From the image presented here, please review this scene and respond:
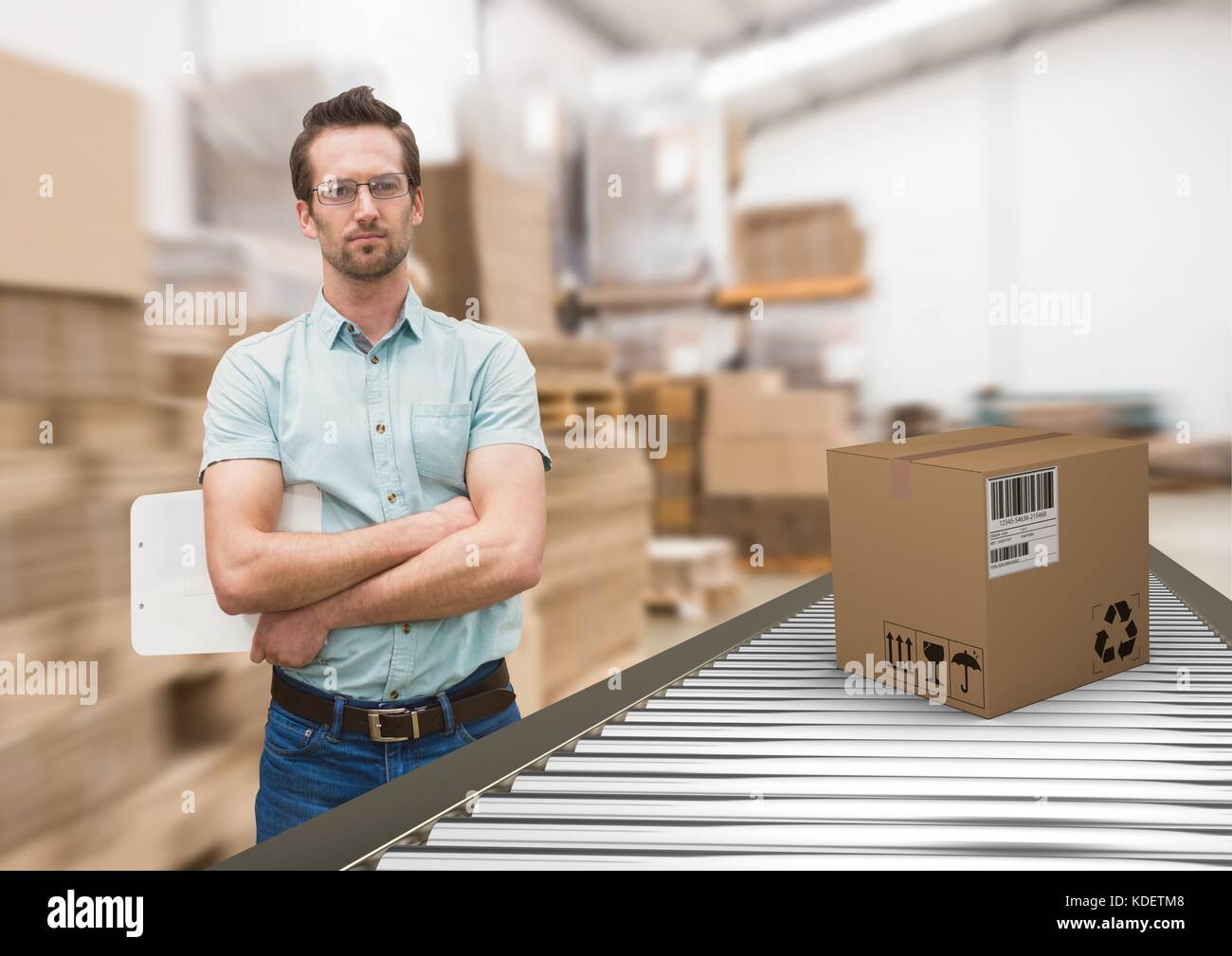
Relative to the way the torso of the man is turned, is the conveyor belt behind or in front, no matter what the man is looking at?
in front

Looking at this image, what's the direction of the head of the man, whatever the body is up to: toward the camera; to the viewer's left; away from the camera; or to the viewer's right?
toward the camera

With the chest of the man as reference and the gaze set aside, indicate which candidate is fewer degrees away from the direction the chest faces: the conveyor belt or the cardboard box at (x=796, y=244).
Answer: the conveyor belt

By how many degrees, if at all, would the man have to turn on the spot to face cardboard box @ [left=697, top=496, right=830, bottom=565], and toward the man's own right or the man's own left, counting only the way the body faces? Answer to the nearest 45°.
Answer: approximately 135° to the man's own left

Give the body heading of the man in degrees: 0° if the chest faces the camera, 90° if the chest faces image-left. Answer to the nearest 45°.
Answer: approximately 0°

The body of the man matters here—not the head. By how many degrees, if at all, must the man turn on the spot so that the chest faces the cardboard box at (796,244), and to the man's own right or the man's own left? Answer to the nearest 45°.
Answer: approximately 135° to the man's own left

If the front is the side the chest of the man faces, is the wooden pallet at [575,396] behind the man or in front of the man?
behind

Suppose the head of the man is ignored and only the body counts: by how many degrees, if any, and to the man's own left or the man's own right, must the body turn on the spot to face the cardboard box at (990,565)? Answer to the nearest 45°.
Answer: approximately 45° to the man's own left
